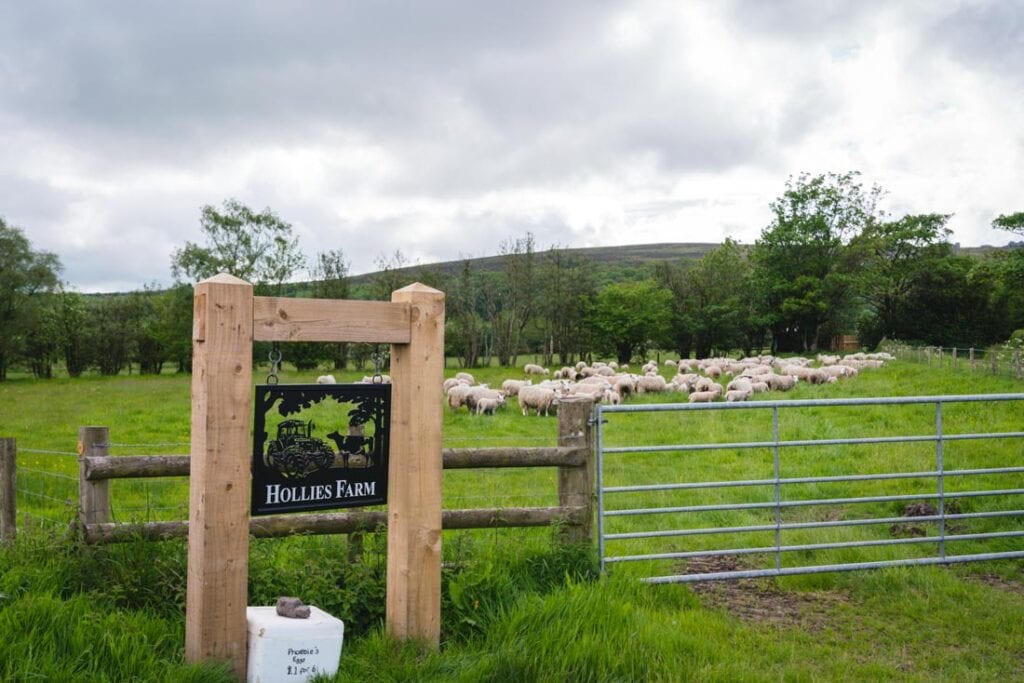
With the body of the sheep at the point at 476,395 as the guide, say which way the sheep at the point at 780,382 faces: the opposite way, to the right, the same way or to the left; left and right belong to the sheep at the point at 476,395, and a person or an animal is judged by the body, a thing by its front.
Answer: the opposite way

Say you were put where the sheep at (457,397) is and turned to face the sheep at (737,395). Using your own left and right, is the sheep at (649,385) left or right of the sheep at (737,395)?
left
